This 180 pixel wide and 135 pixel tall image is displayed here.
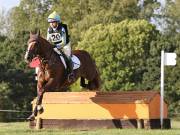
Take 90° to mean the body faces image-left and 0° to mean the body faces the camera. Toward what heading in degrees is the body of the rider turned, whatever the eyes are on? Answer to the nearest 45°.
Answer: approximately 45°

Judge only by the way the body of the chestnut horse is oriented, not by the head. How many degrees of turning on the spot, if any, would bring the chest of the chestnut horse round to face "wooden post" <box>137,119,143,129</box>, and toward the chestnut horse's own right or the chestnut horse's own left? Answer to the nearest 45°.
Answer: approximately 135° to the chestnut horse's own left

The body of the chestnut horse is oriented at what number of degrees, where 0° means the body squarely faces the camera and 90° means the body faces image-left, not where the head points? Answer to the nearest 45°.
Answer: approximately 45°
